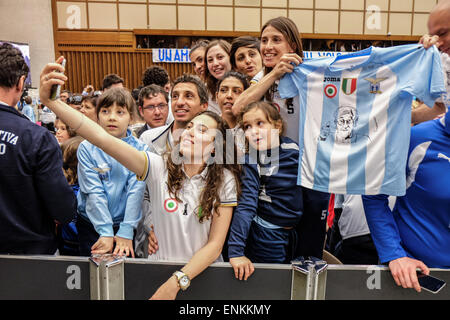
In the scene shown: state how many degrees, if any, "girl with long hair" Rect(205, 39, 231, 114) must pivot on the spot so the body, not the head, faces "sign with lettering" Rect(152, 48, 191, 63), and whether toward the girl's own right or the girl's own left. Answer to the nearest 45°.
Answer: approximately 135° to the girl's own right

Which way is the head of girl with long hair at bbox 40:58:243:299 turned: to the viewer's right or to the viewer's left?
to the viewer's left

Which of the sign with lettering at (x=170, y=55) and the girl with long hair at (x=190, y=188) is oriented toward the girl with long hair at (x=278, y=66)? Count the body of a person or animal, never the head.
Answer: the sign with lettering

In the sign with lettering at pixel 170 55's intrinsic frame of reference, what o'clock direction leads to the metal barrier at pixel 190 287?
The metal barrier is roughly at 12 o'clock from the sign with lettering.

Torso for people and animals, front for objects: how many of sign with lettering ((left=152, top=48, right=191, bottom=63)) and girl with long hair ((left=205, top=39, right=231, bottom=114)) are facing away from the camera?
0

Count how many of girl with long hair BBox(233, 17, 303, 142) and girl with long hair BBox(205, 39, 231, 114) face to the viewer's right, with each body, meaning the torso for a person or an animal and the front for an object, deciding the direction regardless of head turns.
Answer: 0

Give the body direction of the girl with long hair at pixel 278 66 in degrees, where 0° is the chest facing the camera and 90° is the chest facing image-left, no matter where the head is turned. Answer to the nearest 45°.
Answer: approximately 45°

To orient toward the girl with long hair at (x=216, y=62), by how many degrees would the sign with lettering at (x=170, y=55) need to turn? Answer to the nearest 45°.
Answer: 0° — it already faces them

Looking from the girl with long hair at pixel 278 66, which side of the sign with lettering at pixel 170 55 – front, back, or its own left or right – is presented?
front

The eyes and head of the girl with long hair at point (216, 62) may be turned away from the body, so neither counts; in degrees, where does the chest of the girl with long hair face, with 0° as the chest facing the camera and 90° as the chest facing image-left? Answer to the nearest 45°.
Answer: approximately 45°

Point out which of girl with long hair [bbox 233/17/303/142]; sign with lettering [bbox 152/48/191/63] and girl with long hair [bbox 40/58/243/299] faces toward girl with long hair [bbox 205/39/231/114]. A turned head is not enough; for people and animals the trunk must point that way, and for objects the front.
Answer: the sign with lettering
